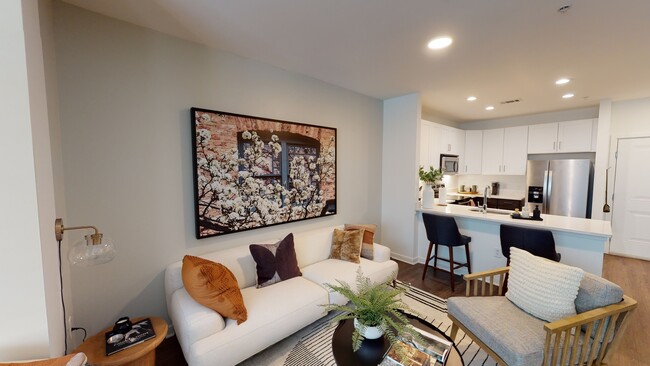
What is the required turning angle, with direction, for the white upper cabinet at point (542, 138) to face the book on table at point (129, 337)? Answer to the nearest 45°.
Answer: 0° — it already faces it

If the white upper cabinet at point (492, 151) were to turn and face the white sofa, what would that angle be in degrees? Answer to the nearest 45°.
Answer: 0° — it already faces it

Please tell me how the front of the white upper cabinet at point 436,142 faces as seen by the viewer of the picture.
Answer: facing the viewer and to the right of the viewer

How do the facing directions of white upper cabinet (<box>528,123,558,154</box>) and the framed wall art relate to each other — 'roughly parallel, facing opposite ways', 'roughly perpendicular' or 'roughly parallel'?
roughly perpendicular

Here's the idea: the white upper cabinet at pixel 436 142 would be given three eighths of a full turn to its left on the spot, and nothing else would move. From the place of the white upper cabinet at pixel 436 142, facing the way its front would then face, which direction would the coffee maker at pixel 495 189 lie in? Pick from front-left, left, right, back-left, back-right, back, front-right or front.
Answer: front-right

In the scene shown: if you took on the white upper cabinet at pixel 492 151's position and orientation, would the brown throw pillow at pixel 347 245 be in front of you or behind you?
in front

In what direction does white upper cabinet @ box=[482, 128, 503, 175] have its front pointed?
toward the camera

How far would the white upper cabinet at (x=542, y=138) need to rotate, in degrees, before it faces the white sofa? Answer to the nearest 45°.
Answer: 0° — it already faces it

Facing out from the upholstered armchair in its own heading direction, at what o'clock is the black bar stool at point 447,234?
The black bar stool is roughly at 3 o'clock from the upholstered armchair.

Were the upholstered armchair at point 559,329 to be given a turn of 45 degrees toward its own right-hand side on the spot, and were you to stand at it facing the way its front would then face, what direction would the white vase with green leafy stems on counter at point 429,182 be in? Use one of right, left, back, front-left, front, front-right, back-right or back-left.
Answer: front-right

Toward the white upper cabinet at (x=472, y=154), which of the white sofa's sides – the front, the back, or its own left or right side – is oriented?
left

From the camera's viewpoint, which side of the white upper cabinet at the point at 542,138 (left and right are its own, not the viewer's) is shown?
front

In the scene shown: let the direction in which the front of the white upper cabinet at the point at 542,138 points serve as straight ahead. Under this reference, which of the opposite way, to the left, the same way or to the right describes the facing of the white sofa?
to the left

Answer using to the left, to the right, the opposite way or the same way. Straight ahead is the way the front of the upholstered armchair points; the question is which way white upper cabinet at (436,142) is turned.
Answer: to the left

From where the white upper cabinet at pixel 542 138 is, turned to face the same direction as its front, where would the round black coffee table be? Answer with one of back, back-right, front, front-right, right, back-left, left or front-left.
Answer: front

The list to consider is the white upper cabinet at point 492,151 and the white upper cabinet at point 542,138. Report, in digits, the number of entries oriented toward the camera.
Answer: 2

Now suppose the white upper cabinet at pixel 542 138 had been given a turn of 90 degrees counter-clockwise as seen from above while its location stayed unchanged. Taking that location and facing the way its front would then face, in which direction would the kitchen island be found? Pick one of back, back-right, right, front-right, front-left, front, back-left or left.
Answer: right
